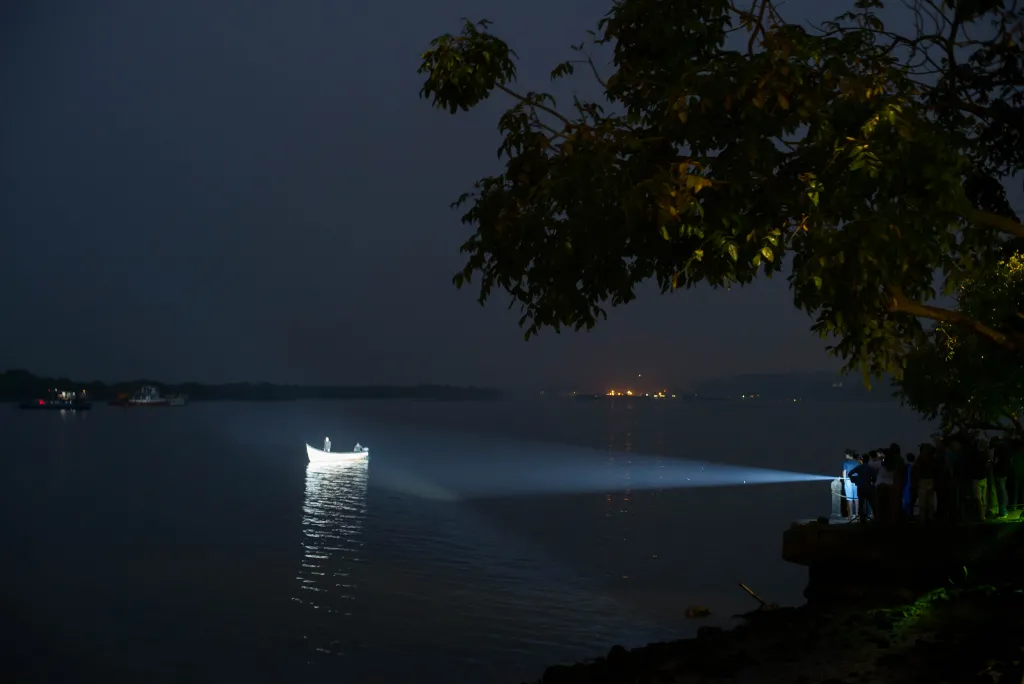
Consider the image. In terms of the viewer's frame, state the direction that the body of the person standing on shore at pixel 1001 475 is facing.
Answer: to the viewer's left

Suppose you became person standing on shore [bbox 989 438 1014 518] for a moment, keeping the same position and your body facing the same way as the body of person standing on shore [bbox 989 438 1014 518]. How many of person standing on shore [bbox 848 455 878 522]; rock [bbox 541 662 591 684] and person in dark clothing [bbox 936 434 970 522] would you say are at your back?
0

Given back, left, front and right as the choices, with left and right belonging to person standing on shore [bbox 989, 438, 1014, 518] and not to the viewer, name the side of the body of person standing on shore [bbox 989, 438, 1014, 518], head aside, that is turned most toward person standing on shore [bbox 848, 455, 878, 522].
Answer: front

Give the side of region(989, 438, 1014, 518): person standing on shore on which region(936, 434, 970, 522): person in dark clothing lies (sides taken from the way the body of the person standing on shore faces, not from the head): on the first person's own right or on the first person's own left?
on the first person's own left

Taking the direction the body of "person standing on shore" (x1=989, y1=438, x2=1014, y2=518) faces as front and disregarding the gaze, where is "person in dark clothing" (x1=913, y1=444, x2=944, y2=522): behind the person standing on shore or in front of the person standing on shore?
in front
